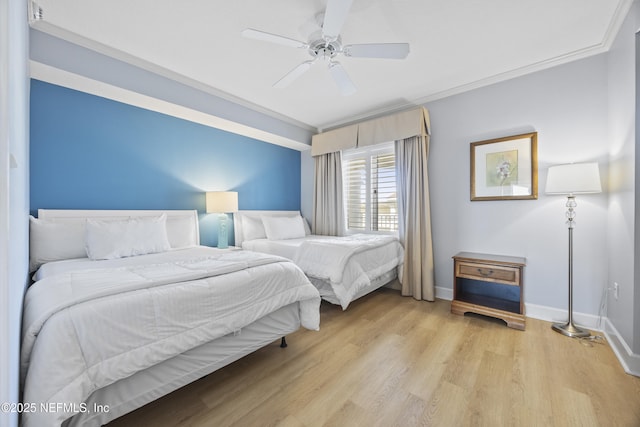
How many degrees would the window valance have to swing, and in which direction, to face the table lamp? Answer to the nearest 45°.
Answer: approximately 45° to its right

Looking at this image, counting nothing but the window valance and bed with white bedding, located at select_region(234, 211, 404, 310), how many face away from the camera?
0

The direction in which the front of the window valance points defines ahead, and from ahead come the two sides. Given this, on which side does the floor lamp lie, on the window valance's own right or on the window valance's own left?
on the window valance's own left

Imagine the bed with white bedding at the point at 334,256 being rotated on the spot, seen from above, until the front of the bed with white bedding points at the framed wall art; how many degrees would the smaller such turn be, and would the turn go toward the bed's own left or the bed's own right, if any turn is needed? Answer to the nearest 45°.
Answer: approximately 45° to the bed's own left

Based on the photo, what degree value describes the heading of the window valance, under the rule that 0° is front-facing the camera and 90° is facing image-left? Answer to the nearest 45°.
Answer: approximately 45°

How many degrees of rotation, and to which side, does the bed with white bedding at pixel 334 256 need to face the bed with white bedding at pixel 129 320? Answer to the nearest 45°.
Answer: approximately 90° to its right

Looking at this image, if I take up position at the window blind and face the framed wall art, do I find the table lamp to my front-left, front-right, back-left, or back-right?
back-right

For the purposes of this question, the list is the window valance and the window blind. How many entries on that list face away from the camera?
0

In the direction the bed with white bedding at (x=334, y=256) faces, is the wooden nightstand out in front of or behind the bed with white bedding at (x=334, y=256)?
in front

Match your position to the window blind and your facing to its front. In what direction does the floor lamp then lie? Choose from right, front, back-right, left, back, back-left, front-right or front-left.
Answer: left

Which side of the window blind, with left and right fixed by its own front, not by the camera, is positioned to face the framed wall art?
left

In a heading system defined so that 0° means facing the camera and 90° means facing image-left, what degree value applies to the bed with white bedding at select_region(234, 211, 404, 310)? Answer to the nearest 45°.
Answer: approximately 315°

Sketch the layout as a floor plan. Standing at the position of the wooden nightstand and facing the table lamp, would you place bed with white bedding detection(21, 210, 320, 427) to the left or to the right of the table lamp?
left

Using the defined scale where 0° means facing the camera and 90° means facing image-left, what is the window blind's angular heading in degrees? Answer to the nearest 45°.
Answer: approximately 45°

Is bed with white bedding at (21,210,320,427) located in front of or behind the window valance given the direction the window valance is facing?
in front
